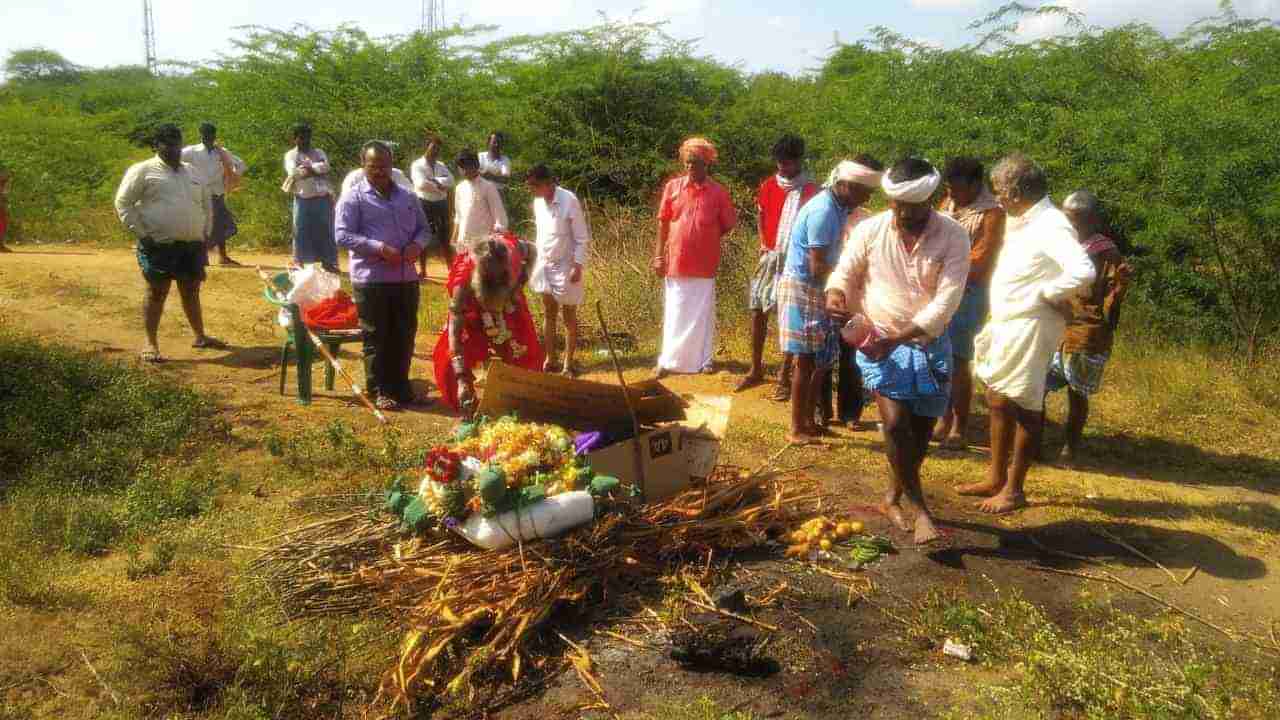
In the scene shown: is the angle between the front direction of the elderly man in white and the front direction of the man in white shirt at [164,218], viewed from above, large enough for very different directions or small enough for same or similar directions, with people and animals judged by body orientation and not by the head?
very different directions

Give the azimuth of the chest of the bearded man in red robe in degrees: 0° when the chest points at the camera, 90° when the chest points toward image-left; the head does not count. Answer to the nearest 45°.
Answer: approximately 0°

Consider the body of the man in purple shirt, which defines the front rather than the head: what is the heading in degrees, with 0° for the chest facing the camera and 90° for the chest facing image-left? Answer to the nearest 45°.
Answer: approximately 315°

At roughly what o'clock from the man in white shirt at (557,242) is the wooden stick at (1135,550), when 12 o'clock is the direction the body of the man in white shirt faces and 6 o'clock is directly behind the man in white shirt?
The wooden stick is roughly at 9 o'clock from the man in white shirt.

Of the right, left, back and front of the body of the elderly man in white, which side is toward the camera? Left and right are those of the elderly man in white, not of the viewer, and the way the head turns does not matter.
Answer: left
